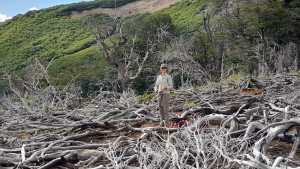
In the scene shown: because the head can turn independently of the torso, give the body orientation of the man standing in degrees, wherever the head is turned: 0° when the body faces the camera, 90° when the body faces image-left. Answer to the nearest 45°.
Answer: approximately 0°
